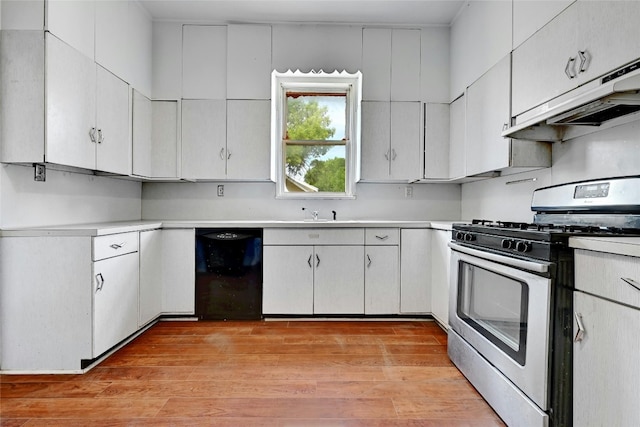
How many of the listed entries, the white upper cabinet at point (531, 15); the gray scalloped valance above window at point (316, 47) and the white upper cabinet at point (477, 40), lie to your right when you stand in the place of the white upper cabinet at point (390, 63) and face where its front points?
1

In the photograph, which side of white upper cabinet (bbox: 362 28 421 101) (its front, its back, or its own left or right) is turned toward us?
front

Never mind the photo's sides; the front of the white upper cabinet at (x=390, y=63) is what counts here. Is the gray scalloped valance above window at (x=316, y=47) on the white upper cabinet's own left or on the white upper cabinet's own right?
on the white upper cabinet's own right

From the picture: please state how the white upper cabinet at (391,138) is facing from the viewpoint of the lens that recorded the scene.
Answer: facing the viewer

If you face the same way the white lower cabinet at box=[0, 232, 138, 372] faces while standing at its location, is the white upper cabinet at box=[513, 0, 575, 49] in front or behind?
in front

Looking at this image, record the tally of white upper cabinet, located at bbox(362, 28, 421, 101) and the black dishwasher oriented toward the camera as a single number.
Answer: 2

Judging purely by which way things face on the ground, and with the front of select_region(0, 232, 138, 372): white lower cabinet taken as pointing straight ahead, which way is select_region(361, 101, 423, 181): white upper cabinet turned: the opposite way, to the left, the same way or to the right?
to the right

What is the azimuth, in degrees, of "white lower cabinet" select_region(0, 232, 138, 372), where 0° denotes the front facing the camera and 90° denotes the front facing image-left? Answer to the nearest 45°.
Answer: approximately 315°

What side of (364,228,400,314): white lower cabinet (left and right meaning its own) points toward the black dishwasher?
right

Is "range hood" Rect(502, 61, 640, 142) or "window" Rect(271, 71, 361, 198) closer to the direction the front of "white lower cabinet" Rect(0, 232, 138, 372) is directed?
the range hood

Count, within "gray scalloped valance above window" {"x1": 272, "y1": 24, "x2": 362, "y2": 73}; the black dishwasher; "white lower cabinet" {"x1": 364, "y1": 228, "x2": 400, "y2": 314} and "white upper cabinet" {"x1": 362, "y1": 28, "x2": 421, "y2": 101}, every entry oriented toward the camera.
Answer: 4

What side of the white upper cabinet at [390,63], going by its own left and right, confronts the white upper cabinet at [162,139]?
right

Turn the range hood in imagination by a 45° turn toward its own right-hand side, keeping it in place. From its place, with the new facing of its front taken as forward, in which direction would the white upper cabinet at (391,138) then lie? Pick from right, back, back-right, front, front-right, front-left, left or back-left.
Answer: front-right

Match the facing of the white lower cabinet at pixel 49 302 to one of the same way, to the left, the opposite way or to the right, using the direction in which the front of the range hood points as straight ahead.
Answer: the opposite way

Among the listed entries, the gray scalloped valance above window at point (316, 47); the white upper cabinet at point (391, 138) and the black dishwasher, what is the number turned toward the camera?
3
